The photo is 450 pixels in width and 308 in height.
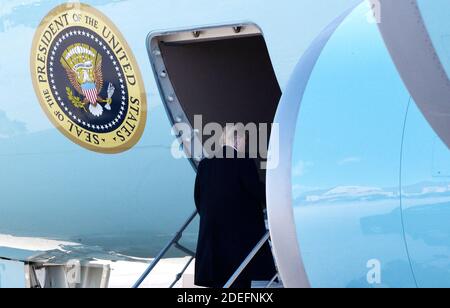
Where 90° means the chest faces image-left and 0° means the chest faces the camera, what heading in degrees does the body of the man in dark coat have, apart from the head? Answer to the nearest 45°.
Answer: approximately 180°
